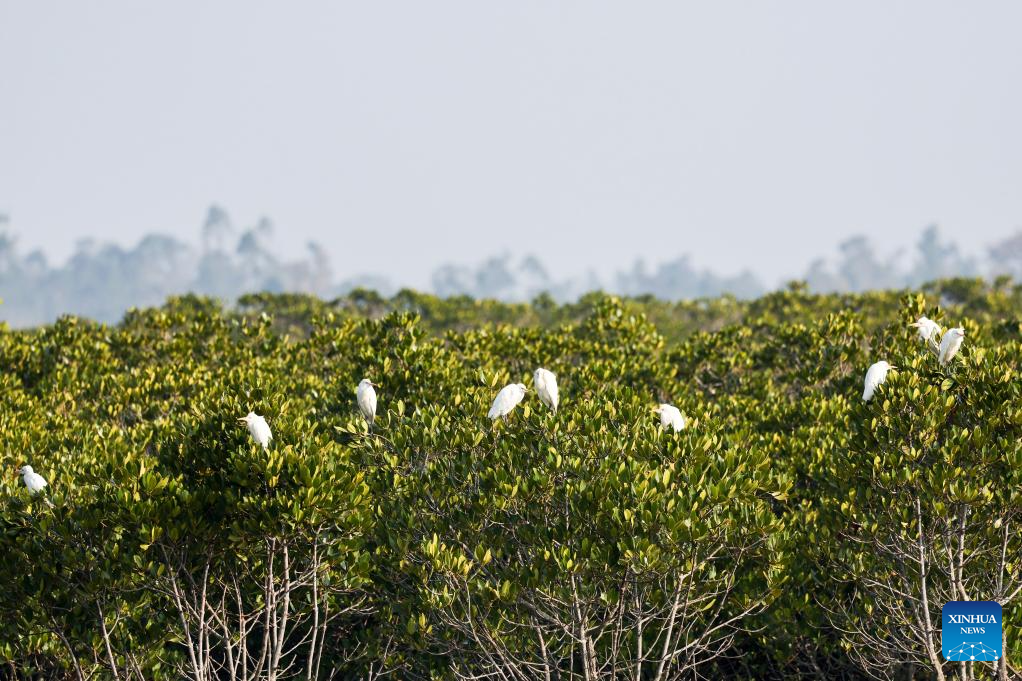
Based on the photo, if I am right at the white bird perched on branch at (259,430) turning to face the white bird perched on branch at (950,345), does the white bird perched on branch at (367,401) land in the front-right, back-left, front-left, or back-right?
front-left

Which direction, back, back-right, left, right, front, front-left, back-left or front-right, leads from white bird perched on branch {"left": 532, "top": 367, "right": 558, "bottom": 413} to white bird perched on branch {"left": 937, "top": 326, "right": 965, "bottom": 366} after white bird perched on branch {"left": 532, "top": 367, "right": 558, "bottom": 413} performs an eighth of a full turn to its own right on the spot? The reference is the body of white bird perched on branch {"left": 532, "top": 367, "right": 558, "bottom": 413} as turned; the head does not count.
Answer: back-right

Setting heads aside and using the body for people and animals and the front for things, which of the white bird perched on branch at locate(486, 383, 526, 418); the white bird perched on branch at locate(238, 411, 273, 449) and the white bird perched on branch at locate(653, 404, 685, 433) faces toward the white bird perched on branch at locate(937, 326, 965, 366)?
the white bird perched on branch at locate(486, 383, 526, 418)

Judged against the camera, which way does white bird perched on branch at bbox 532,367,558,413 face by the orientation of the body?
to the viewer's left

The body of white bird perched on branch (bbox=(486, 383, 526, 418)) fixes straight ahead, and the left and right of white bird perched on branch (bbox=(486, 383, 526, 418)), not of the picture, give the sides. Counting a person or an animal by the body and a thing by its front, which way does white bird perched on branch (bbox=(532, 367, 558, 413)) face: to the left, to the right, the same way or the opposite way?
the opposite way

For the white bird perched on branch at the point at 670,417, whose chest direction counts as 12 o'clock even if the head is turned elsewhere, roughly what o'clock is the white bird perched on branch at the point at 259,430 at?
the white bird perched on branch at the point at 259,430 is roughly at 11 o'clock from the white bird perched on branch at the point at 670,417.

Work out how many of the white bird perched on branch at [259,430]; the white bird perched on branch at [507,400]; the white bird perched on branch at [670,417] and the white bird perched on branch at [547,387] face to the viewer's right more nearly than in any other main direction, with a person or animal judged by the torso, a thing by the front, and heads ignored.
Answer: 1

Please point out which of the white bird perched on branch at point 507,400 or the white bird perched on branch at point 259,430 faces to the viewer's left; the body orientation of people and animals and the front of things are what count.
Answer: the white bird perched on branch at point 259,430

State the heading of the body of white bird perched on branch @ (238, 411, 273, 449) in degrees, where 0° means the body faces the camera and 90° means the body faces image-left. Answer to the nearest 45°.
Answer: approximately 90°

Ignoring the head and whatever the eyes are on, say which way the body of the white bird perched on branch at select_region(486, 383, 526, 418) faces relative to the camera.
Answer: to the viewer's right

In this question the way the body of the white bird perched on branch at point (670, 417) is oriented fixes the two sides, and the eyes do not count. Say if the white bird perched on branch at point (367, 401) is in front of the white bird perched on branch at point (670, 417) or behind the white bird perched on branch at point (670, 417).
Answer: in front

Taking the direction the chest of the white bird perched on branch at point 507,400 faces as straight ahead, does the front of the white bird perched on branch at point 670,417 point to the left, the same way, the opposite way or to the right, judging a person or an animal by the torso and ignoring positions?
the opposite way

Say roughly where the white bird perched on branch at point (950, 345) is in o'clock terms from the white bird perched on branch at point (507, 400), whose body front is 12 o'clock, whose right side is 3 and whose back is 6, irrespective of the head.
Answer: the white bird perched on branch at point (950, 345) is roughly at 12 o'clock from the white bird perched on branch at point (507, 400).

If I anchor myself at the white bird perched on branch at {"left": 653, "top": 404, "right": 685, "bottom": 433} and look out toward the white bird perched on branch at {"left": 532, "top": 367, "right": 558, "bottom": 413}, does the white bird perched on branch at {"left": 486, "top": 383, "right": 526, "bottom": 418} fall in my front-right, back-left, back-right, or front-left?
front-left

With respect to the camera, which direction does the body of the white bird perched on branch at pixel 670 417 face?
to the viewer's left
